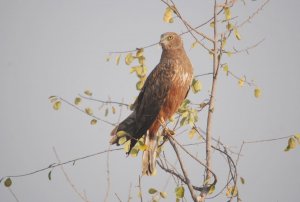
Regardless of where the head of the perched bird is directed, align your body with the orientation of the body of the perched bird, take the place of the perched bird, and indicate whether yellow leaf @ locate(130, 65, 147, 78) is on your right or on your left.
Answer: on your right

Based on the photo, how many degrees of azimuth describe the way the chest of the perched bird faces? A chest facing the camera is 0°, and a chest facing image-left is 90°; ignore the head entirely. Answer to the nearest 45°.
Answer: approximately 315°

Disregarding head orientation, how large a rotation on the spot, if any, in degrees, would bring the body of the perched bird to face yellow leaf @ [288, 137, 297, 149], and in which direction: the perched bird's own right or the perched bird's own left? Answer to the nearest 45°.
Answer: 0° — it already faces it

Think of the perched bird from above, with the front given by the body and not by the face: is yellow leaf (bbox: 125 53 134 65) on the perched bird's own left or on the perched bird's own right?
on the perched bird's own right
